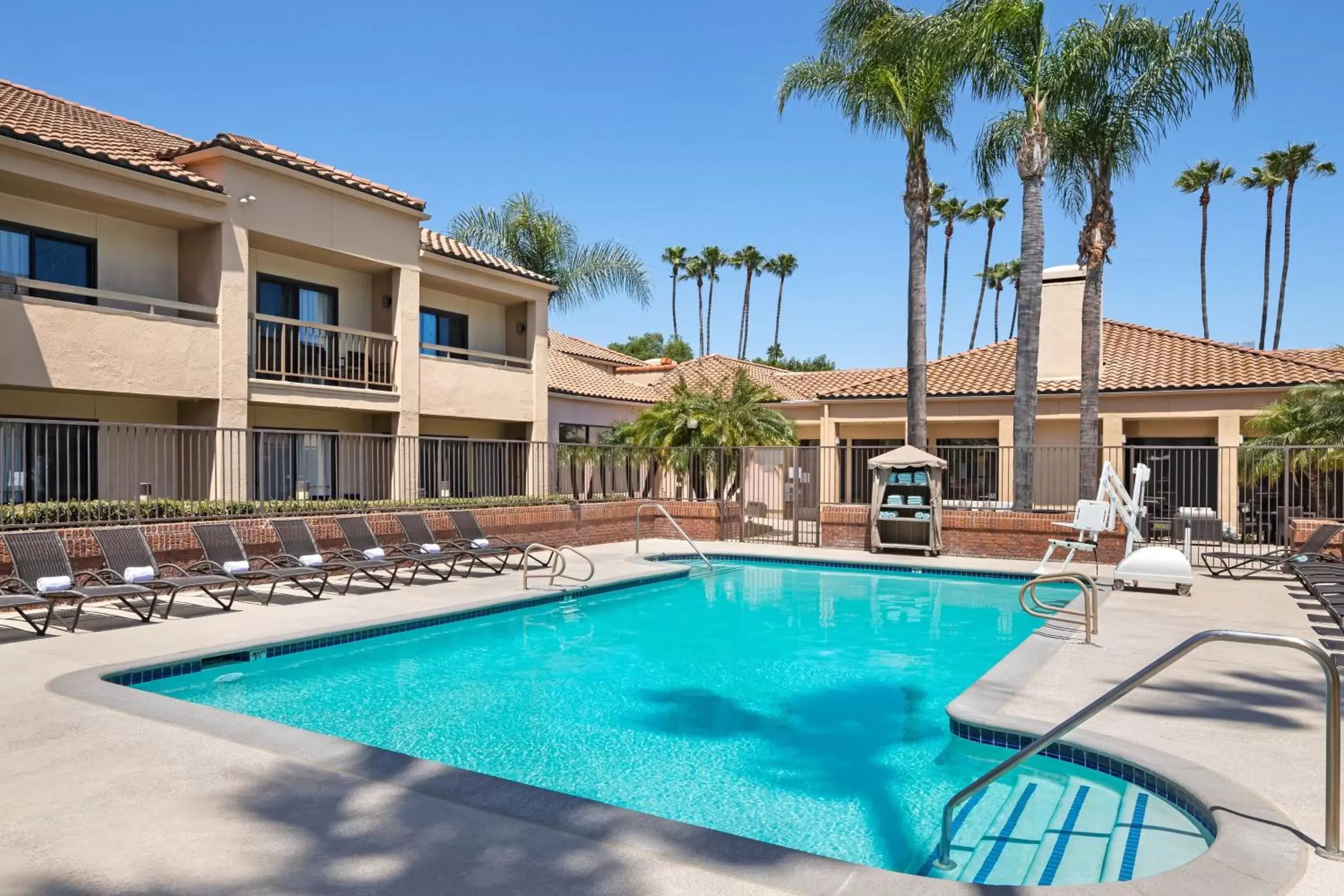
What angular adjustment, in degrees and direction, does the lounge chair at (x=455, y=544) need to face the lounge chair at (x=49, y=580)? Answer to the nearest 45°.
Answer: approximately 90° to its right

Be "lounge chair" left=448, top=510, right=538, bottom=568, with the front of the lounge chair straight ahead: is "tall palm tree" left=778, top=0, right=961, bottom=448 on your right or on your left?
on your left

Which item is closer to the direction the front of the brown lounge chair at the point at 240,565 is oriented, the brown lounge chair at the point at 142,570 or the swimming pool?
the swimming pool

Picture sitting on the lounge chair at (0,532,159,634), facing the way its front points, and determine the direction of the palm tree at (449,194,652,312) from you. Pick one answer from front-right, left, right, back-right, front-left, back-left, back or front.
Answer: left

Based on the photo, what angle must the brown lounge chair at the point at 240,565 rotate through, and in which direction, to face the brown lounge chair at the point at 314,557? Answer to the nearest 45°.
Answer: approximately 90° to its left

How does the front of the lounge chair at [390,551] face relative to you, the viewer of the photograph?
facing the viewer and to the right of the viewer

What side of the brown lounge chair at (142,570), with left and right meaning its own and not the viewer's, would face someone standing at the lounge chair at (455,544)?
left

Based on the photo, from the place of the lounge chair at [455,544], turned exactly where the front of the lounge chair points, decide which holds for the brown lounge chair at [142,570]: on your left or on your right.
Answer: on your right

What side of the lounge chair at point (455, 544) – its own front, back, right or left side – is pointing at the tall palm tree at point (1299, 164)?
left

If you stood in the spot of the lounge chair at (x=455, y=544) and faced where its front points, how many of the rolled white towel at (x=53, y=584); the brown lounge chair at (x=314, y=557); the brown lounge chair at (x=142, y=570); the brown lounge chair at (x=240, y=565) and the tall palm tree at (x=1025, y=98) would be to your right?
4

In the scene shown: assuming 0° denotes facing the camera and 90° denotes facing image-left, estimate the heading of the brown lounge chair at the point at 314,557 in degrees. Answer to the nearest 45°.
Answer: approximately 315°
